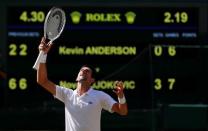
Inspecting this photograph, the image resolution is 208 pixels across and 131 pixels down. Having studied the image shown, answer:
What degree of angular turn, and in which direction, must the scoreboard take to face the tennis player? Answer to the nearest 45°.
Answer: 0° — it already faces them

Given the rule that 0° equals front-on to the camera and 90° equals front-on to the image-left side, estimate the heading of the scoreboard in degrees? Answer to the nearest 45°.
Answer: approximately 0°
